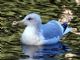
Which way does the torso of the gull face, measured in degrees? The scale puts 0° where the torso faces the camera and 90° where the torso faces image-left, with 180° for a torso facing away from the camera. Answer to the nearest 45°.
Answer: approximately 45°
